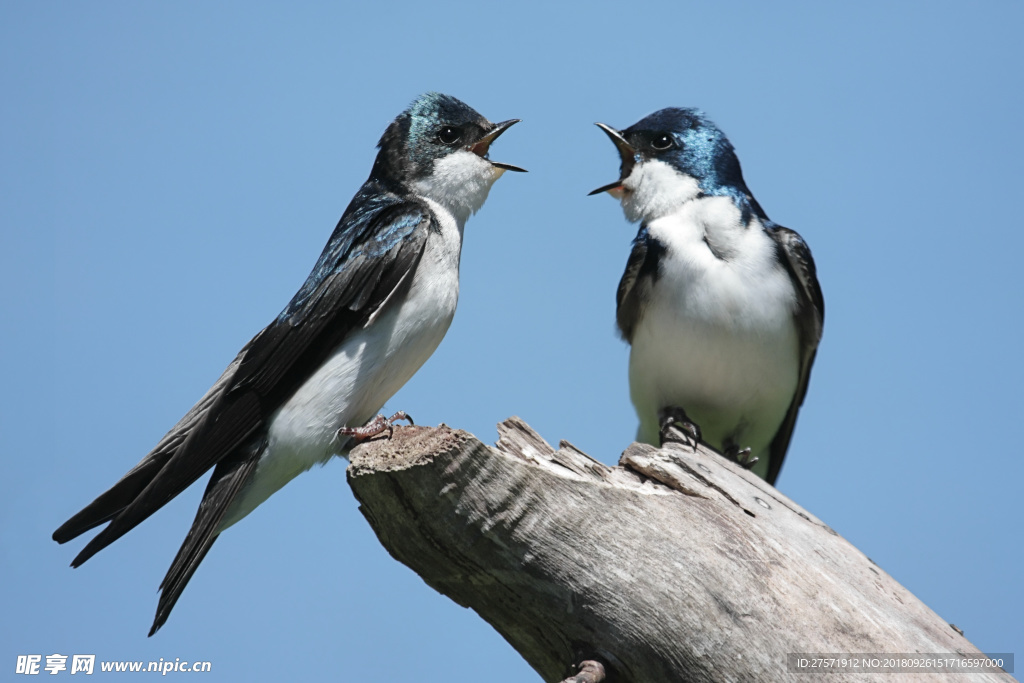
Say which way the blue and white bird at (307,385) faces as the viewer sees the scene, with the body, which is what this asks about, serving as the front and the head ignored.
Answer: to the viewer's right

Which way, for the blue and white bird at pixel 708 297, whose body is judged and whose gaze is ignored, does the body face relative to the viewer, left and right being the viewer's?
facing the viewer and to the left of the viewer

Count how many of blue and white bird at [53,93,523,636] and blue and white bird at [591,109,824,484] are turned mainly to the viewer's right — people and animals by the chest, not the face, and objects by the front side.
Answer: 1

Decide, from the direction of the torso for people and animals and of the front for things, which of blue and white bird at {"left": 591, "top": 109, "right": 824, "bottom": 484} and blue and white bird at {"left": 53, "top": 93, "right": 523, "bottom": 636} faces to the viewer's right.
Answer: blue and white bird at {"left": 53, "top": 93, "right": 523, "bottom": 636}

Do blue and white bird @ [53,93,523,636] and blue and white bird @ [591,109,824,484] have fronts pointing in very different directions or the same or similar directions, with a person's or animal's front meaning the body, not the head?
very different directions
